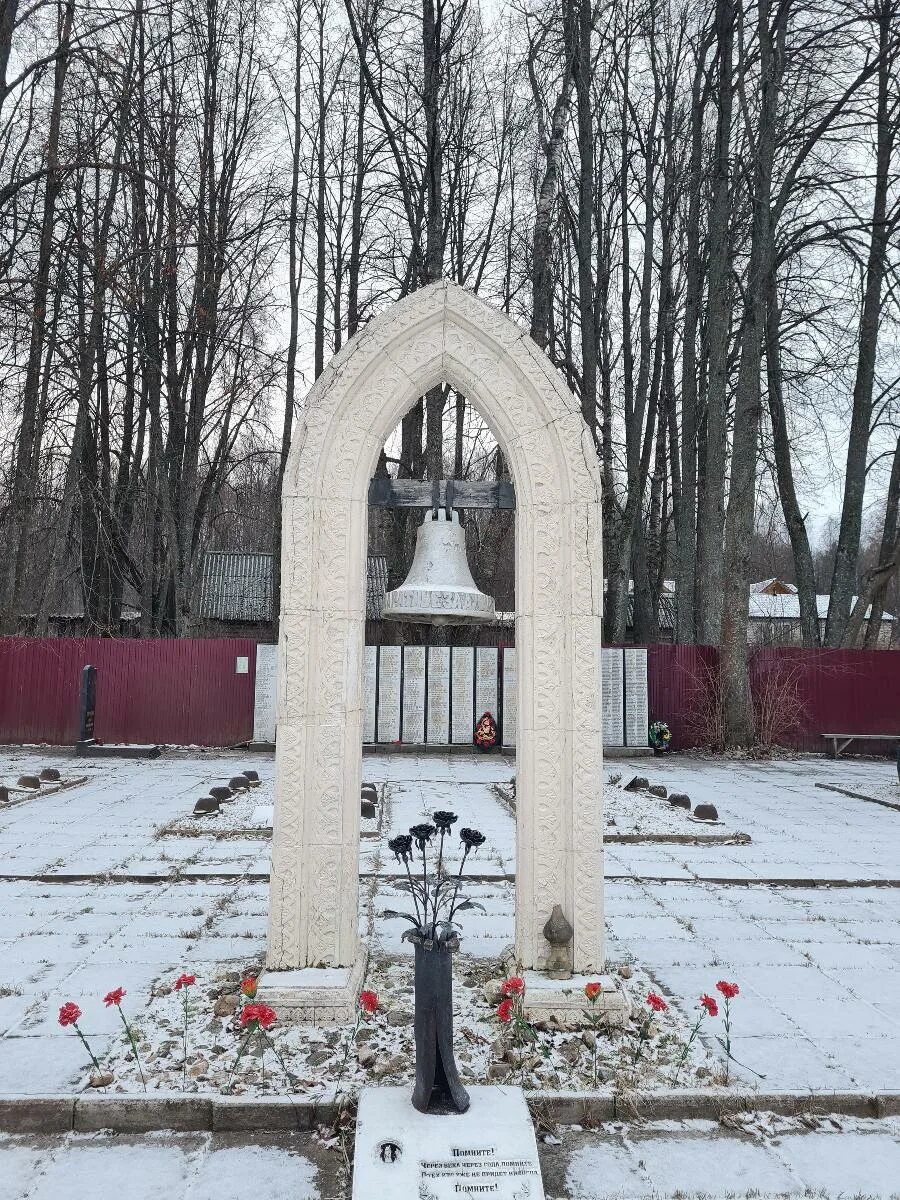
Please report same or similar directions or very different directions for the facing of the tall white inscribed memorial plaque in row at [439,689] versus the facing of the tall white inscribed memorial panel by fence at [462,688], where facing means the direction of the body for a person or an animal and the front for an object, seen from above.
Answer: same or similar directions

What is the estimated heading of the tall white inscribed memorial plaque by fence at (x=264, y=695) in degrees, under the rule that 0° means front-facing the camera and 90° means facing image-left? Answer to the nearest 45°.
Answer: approximately 0°

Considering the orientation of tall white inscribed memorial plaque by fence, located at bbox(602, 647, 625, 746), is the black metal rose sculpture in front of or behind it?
in front

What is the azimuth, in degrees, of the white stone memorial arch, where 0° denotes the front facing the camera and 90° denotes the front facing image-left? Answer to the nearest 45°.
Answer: approximately 0°

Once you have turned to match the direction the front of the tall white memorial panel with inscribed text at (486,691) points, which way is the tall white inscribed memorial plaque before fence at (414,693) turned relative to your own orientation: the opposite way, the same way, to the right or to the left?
the same way

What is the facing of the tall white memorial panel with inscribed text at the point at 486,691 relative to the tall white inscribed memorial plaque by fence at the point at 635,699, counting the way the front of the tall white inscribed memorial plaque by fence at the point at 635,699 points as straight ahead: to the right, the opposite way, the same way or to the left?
the same way

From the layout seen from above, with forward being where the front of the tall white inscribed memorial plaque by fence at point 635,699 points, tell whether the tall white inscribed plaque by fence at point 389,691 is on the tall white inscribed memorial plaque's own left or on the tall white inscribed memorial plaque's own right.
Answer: on the tall white inscribed memorial plaque's own right

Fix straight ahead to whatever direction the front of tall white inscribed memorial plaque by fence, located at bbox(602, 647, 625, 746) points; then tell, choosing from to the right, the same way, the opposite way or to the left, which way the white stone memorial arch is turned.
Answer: the same way

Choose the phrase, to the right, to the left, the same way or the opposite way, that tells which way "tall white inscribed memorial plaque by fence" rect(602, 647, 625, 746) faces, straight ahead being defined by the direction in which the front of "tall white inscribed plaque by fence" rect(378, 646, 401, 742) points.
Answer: the same way

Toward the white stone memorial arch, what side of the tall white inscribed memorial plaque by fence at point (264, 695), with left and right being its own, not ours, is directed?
front

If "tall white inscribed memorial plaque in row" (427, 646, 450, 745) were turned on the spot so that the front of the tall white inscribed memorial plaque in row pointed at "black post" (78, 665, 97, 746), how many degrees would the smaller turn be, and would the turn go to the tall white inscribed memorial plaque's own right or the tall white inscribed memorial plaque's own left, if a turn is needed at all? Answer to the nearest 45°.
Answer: approximately 90° to the tall white inscribed memorial plaque's own right

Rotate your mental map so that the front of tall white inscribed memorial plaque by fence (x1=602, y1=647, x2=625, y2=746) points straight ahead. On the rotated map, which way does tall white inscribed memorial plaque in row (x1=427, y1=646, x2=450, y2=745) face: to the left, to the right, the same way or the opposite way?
the same way

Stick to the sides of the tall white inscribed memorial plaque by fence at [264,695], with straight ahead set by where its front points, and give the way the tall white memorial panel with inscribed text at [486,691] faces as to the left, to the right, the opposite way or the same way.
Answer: the same way

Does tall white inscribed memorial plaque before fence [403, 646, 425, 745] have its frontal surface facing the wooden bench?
no

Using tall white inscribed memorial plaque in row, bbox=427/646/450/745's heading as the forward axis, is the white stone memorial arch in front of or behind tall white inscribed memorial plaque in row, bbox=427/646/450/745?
in front

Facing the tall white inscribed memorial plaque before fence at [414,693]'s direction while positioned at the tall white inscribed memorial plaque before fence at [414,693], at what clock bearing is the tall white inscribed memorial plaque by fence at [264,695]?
the tall white inscribed memorial plaque by fence at [264,695] is roughly at 3 o'clock from the tall white inscribed memorial plaque before fence at [414,693].

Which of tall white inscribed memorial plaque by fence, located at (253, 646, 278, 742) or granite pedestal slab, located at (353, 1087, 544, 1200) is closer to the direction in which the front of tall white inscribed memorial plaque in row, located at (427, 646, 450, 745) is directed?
the granite pedestal slab

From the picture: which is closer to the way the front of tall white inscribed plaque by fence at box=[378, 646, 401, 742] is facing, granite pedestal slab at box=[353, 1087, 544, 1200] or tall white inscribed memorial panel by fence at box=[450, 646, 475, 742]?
the granite pedestal slab

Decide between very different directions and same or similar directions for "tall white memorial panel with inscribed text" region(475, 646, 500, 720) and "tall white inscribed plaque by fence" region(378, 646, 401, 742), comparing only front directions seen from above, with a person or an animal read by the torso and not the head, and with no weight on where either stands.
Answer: same or similar directions

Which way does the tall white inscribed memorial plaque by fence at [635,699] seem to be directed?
toward the camera

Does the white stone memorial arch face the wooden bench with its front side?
no

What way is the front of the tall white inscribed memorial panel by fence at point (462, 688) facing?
toward the camera
